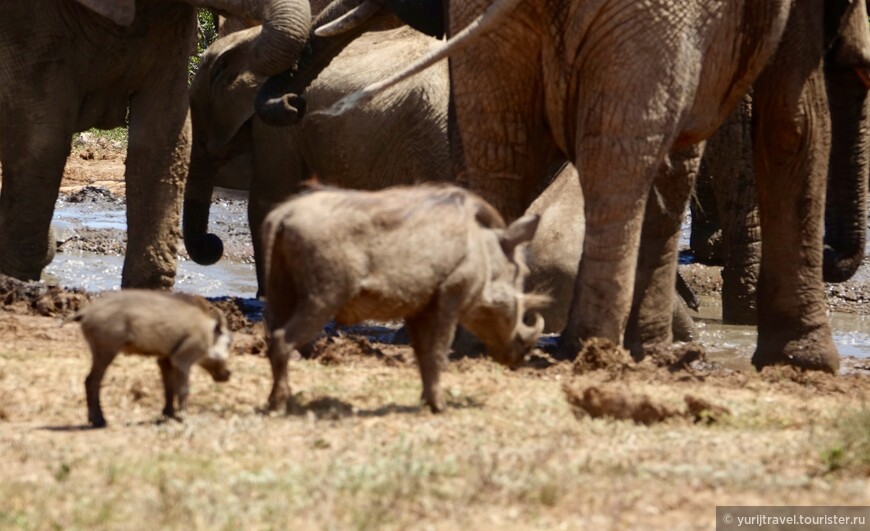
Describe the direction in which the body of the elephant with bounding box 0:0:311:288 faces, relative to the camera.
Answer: to the viewer's right

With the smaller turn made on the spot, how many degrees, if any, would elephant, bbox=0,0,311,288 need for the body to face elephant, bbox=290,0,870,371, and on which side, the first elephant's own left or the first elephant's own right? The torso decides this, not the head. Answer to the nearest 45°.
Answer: approximately 45° to the first elephant's own right

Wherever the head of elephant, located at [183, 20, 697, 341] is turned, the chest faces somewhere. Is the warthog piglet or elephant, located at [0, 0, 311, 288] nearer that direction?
the elephant

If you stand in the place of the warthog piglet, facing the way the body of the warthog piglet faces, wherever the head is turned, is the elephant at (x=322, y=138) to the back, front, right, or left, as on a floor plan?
left

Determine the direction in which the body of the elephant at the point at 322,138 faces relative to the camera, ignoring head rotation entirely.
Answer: to the viewer's left

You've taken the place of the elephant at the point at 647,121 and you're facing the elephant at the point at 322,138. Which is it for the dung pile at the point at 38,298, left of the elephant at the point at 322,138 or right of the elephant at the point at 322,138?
left

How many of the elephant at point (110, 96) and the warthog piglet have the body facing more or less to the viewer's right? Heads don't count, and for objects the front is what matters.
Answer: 2

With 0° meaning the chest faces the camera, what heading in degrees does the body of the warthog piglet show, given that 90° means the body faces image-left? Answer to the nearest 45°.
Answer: approximately 270°

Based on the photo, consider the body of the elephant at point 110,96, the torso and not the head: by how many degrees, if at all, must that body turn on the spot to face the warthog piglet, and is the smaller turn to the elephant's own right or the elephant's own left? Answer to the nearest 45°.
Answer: approximately 90° to the elephant's own right
